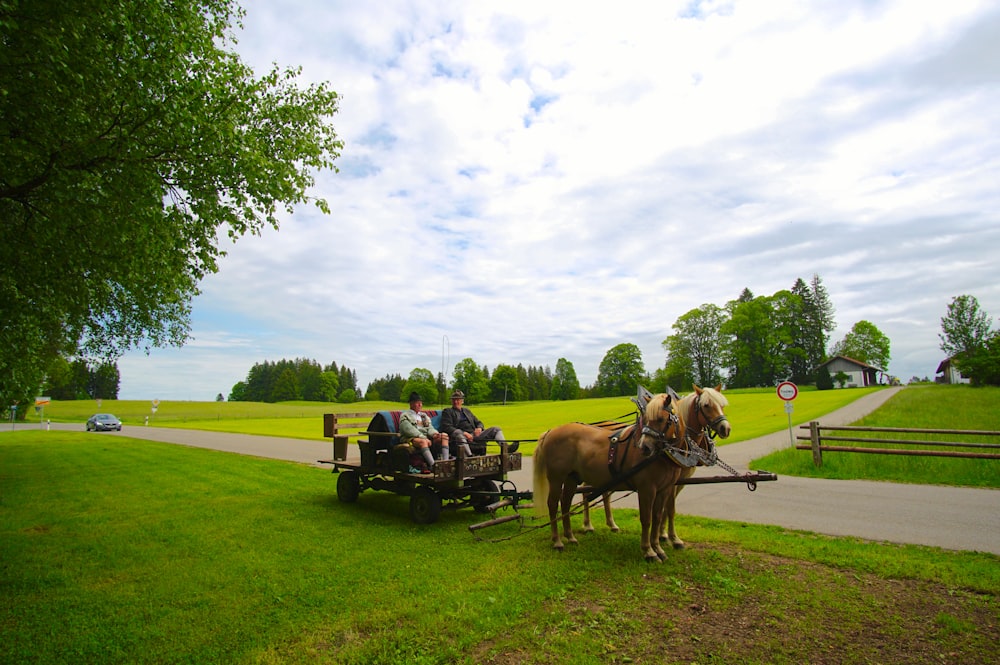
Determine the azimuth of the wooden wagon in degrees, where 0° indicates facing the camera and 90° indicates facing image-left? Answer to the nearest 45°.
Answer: approximately 315°

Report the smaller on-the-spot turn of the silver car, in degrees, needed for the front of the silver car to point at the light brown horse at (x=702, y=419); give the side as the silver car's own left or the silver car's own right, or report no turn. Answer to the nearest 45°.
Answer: approximately 45° to the silver car's own right

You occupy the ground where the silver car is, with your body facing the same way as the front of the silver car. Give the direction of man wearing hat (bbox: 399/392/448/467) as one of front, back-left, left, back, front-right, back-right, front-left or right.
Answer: front-right

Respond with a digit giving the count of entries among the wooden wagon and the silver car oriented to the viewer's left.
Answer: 0

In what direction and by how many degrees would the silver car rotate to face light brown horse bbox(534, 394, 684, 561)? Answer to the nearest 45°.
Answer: approximately 45° to its right

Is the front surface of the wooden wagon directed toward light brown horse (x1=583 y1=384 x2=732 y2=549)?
yes

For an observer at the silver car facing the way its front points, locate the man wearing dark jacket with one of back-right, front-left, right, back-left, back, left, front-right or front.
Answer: front-right

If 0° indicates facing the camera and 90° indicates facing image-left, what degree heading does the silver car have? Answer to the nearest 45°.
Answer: approximately 315°

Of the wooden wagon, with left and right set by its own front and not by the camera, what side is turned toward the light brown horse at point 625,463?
front

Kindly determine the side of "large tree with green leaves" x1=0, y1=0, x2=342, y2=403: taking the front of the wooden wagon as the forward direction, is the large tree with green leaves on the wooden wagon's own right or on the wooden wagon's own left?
on the wooden wagon's own right
